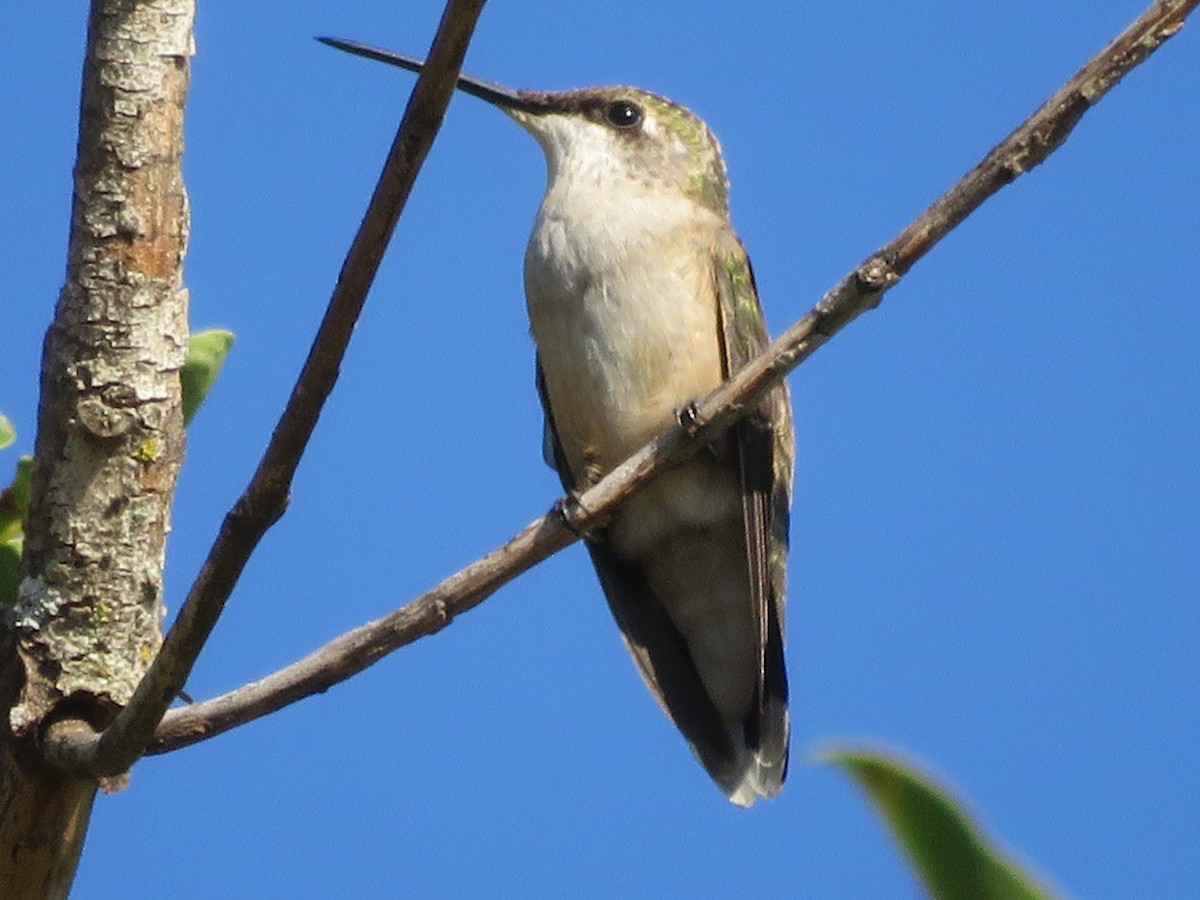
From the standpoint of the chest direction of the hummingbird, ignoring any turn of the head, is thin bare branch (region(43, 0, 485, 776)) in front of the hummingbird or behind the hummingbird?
in front

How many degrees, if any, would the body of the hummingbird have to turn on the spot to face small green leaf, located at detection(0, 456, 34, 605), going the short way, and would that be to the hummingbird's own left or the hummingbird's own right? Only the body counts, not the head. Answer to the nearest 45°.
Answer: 0° — it already faces it

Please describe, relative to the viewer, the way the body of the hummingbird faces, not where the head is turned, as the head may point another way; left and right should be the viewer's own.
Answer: facing the viewer and to the left of the viewer

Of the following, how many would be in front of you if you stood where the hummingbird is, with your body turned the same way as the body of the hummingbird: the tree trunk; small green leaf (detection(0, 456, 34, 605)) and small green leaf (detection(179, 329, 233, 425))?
3

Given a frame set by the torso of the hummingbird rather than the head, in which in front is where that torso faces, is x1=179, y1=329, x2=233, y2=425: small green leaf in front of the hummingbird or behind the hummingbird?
in front
